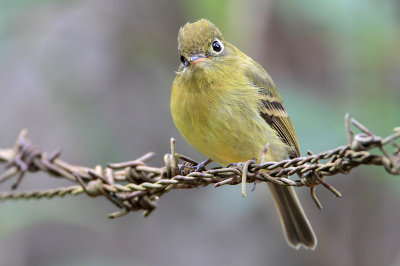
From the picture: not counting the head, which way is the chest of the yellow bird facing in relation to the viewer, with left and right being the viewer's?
facing the viewer and to the left of the viewer
